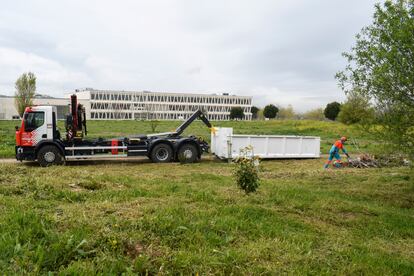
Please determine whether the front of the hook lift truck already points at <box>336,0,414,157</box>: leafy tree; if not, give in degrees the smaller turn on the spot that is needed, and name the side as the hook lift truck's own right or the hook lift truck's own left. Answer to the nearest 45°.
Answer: approximately 135° to the hook lift truck's own left

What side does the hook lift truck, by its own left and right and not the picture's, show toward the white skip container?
back

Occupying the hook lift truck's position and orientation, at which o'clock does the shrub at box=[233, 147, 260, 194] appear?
The shrub is roughly at 8 o'clock from the hook lift truck.

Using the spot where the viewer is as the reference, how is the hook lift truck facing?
facing to the left of the viewer
